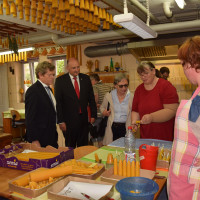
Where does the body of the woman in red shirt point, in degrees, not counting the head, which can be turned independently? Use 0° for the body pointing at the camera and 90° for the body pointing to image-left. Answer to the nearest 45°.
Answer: approximately 45°

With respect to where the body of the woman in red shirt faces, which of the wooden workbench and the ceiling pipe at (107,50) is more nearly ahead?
the wooden workbench

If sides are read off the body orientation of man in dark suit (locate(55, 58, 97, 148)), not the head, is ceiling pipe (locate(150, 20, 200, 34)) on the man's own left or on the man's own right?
on the man's own left

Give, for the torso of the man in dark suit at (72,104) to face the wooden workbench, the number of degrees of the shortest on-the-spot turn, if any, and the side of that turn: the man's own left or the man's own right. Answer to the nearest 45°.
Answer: approximately 45° to the man's own right

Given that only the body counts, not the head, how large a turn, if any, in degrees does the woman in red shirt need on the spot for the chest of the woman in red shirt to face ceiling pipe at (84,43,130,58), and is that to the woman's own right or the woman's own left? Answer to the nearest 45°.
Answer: approximately 135° to the woman's own right

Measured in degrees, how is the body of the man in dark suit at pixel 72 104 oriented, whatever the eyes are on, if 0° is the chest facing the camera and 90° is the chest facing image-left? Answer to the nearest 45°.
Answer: approximately 315°
